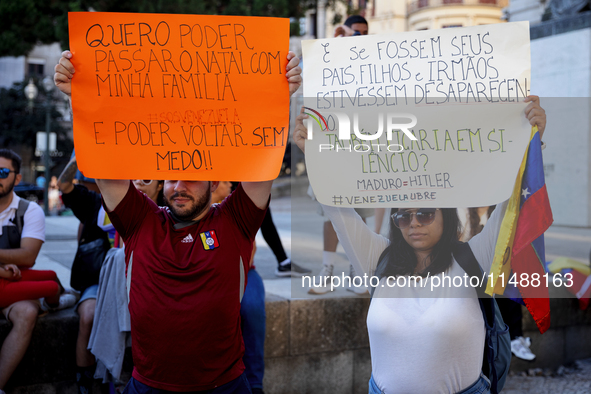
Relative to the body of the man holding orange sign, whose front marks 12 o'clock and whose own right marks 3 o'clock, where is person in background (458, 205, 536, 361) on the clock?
The person in background is roughly at 8 o'clock from the man holding orange sign.

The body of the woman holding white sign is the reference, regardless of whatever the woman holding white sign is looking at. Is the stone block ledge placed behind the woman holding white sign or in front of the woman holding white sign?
behind

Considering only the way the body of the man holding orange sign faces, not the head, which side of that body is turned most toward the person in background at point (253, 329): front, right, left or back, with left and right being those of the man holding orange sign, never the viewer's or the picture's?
back

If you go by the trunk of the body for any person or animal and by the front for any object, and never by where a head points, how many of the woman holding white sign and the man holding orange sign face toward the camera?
2

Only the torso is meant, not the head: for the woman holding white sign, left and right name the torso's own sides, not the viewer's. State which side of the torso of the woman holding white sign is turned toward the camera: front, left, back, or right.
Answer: front

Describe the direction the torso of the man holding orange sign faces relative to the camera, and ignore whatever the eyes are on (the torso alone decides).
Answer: toward the camera

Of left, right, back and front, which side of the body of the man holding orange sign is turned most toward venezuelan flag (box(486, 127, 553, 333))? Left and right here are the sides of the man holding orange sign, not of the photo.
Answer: left

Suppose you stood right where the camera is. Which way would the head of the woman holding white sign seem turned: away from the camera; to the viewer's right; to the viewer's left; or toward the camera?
toward the camera
